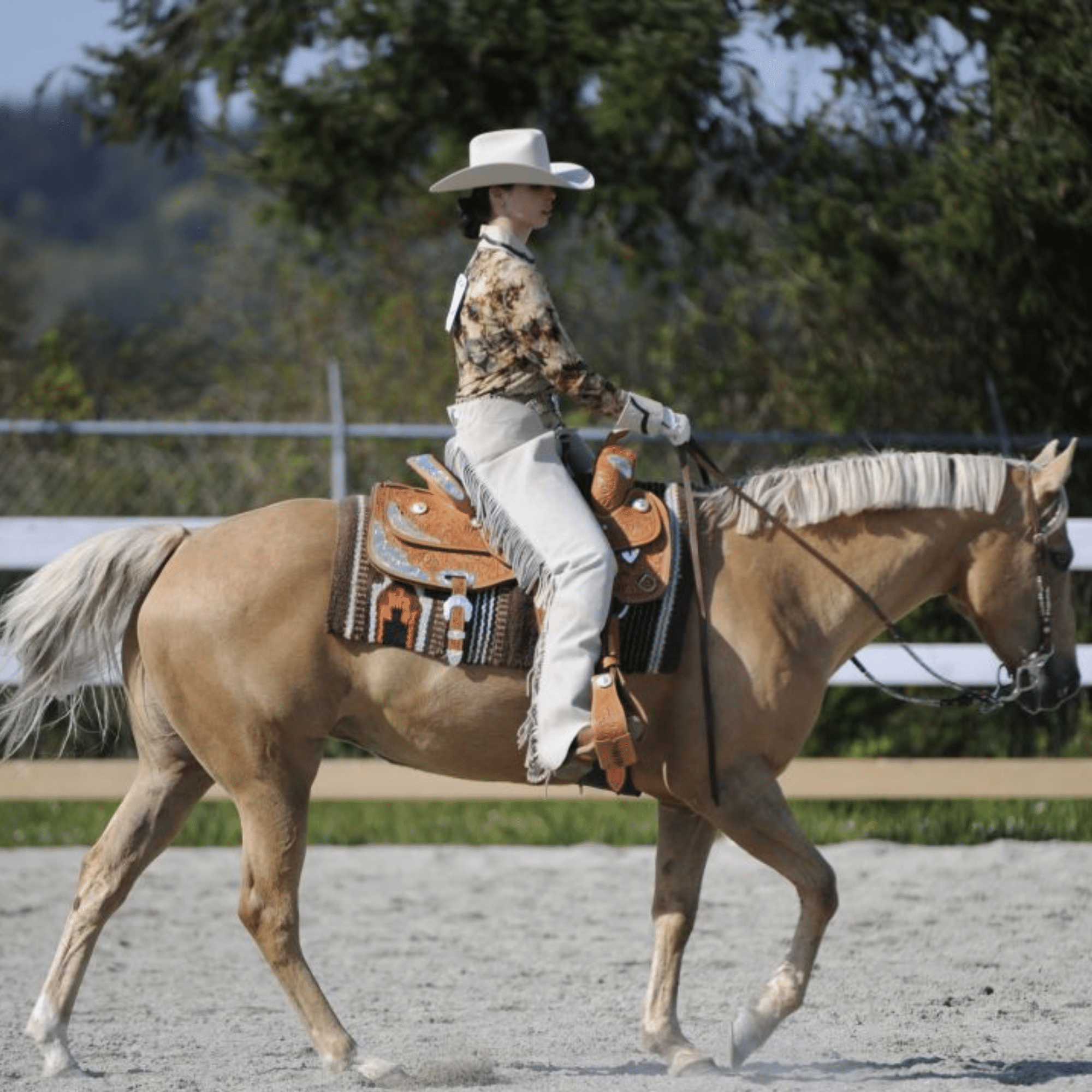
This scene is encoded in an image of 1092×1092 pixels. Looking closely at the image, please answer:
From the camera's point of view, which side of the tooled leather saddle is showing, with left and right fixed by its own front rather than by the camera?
right

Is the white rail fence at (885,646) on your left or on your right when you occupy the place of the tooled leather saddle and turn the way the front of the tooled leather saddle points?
on your left

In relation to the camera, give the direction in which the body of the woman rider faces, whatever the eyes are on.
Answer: to the viewer's right

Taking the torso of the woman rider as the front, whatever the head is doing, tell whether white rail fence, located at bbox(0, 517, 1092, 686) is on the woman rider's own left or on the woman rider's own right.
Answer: on the woman rider's own left

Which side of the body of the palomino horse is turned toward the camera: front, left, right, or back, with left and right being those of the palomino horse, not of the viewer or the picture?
right

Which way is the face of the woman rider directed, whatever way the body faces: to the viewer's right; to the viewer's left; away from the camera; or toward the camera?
to the viewer's right

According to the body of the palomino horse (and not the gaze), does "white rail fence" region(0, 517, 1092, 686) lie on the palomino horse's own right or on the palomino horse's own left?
on the palomino horse's own left
